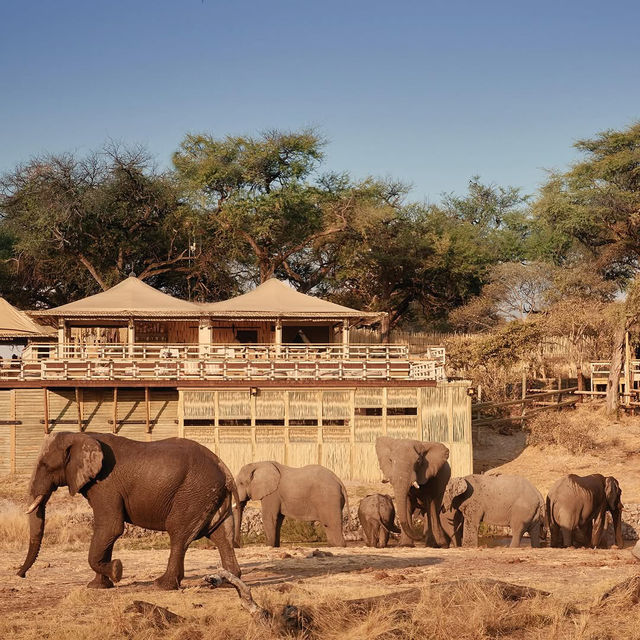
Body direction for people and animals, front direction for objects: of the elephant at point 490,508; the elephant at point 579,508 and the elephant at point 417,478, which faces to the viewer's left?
the elephant at point 490,508

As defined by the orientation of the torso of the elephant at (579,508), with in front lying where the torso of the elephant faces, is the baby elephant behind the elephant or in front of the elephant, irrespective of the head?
behind

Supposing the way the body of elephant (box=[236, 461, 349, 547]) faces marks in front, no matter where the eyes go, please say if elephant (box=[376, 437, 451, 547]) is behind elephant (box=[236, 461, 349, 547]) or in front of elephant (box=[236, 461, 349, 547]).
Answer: behind

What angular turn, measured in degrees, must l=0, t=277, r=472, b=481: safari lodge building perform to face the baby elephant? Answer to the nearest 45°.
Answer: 0° — it already faces it

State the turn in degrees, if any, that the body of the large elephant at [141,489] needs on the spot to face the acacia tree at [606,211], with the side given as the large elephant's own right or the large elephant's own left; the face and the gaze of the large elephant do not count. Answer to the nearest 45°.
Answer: approximately 135° to the large elephant's own right

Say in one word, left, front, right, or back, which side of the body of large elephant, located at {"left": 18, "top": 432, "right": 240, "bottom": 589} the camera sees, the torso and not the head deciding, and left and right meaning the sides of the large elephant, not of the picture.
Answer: left

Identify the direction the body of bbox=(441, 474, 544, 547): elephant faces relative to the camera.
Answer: to the viewer's left

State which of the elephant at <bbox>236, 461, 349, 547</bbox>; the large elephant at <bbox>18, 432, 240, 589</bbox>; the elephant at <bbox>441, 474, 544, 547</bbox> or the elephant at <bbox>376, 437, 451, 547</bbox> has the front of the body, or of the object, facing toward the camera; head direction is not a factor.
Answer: the elephant at <bbox>376, 437, 451, 547</bbox>

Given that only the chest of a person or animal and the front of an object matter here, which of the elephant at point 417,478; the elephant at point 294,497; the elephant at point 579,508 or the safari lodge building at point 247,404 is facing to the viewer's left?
the elephant at point 294,497

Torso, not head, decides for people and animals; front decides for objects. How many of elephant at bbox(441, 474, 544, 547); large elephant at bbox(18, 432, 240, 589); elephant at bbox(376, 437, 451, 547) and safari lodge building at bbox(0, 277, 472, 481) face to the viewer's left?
2

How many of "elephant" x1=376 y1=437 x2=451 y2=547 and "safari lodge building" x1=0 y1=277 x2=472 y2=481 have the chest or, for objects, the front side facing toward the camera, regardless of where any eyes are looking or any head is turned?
2

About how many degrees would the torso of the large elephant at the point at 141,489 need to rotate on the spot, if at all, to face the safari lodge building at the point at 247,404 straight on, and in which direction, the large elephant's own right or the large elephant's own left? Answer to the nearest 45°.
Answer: approximately 90° to the large elephant's own right

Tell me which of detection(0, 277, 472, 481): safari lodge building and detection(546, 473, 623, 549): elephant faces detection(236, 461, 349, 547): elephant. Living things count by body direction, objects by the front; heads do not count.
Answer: the safari lodge building
